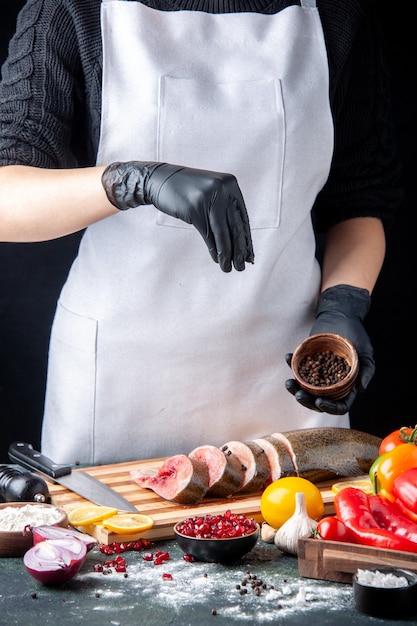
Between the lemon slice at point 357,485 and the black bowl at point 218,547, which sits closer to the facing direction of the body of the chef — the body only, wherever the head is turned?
the black bowl

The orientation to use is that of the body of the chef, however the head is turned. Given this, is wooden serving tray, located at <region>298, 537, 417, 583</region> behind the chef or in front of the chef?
in front

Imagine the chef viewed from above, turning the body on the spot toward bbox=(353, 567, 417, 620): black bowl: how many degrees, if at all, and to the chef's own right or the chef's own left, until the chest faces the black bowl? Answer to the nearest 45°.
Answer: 0° — they already face it

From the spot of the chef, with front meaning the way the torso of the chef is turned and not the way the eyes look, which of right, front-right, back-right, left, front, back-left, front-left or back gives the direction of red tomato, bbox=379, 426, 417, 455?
front-left

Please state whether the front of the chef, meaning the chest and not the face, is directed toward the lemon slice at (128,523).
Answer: yes

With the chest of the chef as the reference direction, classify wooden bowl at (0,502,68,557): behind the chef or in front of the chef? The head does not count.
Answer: in front

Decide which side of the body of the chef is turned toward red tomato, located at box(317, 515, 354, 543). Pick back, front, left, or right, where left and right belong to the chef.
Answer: front

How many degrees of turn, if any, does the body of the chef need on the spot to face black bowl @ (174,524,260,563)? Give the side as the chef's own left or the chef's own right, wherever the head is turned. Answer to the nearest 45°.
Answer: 0° — they already face it

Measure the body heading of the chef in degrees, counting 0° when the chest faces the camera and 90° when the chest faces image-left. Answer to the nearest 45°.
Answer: approximately 0°
